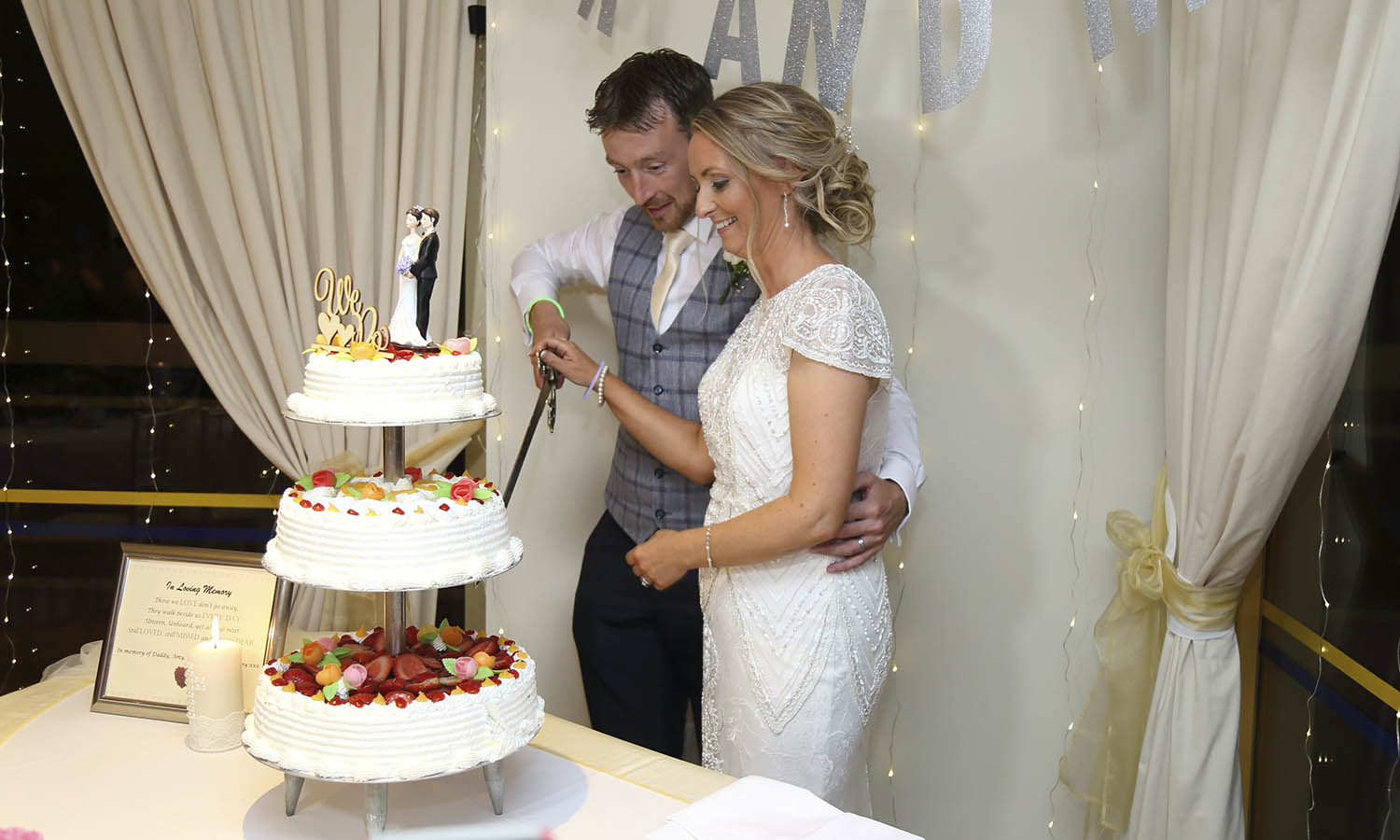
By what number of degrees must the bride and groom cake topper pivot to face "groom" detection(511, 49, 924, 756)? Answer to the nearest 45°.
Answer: approximately 180°

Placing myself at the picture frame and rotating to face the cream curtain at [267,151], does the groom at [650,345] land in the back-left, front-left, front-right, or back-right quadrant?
front-right

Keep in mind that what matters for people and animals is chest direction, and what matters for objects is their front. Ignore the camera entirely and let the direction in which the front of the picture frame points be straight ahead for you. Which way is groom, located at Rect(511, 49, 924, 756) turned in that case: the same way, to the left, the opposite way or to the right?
to the right

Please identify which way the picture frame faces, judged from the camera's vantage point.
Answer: facing the viewer

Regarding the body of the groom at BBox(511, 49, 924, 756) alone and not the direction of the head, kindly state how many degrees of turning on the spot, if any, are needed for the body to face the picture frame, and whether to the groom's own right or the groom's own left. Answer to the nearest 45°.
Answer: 0° — they already face it

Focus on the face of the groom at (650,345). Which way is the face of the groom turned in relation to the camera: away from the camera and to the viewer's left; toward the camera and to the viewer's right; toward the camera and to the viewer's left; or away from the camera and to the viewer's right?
toward the camera and to the viewer's left

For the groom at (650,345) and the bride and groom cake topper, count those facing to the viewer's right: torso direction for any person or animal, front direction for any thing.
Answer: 0

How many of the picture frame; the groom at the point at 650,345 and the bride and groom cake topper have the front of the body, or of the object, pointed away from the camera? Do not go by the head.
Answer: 0

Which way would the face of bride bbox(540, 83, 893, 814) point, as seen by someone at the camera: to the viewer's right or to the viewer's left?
to the viewer's left

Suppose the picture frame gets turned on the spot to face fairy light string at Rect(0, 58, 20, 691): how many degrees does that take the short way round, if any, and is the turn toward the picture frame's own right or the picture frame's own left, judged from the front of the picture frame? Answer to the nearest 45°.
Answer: approximately 180°

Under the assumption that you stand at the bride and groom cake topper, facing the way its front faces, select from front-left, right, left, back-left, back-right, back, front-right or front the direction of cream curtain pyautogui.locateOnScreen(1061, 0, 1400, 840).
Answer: back-left

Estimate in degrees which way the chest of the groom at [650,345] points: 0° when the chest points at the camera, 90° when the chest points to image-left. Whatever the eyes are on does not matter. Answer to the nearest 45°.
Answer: approximately 45°

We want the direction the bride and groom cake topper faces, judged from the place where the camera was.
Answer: facing the viewer and to the left of the viewer
